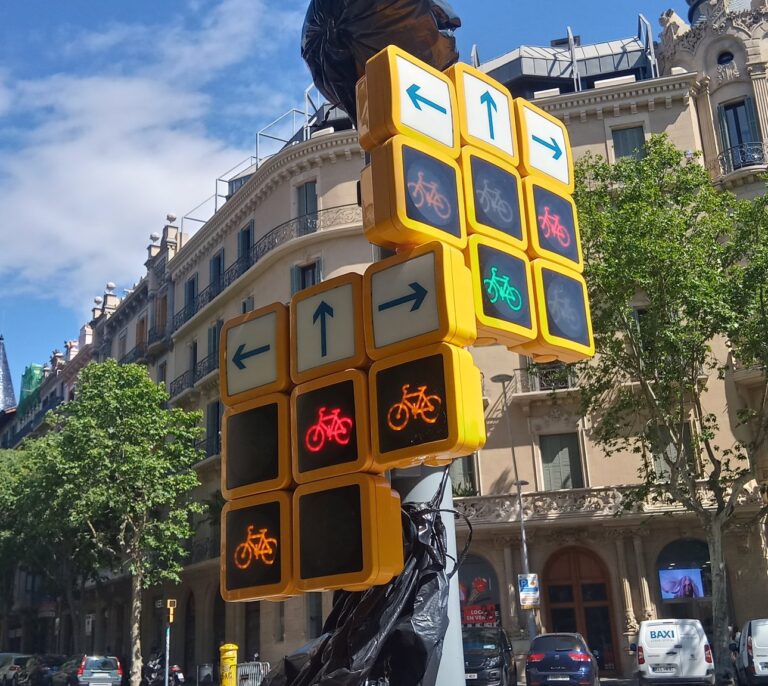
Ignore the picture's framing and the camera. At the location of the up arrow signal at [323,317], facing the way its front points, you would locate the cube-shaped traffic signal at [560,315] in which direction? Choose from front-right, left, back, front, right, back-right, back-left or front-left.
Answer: back-left

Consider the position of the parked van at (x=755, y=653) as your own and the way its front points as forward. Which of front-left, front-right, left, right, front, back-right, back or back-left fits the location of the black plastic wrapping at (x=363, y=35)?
back

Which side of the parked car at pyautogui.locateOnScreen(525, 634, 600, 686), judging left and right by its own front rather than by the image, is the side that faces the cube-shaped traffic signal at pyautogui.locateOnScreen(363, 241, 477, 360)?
back

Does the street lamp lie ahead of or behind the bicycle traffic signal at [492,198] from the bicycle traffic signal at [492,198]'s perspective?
behind

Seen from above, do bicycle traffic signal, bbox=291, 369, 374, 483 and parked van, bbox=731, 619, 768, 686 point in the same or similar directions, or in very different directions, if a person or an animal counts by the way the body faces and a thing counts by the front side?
very different directions

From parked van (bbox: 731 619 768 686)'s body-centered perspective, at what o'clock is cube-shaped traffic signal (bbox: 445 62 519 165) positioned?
The cube-shaped traffic signal is roughly at 6 o'clock from the parked van.

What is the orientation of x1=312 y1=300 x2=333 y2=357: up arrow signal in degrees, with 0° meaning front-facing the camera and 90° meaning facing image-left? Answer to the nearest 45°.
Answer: approximately 45°

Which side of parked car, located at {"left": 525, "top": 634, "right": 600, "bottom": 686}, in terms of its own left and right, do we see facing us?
back
